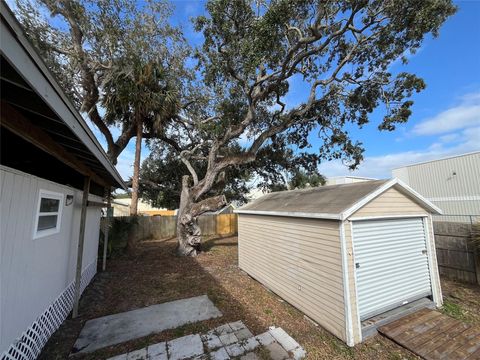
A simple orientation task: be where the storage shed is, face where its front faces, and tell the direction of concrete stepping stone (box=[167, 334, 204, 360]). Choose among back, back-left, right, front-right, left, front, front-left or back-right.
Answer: right

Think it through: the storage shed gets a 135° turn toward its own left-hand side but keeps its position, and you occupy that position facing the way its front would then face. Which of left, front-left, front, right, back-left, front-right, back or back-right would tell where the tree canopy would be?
left

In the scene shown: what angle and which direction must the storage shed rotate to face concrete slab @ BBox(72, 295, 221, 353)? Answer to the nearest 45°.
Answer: approximately 90° to its right

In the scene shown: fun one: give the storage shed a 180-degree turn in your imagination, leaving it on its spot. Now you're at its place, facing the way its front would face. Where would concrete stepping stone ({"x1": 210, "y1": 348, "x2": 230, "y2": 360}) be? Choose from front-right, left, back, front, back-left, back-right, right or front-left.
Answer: left

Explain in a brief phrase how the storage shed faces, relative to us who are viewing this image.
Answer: facing the viewer and to the right of the viewer

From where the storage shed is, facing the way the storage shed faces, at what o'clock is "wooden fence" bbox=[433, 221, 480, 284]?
The wooden fence is roughly at 9 o'clock from the storage shed.

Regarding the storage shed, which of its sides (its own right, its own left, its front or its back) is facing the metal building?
left

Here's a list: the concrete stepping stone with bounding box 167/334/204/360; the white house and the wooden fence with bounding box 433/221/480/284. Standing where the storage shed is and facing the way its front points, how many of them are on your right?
2

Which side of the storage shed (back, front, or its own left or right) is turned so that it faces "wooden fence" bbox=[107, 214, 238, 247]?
back
